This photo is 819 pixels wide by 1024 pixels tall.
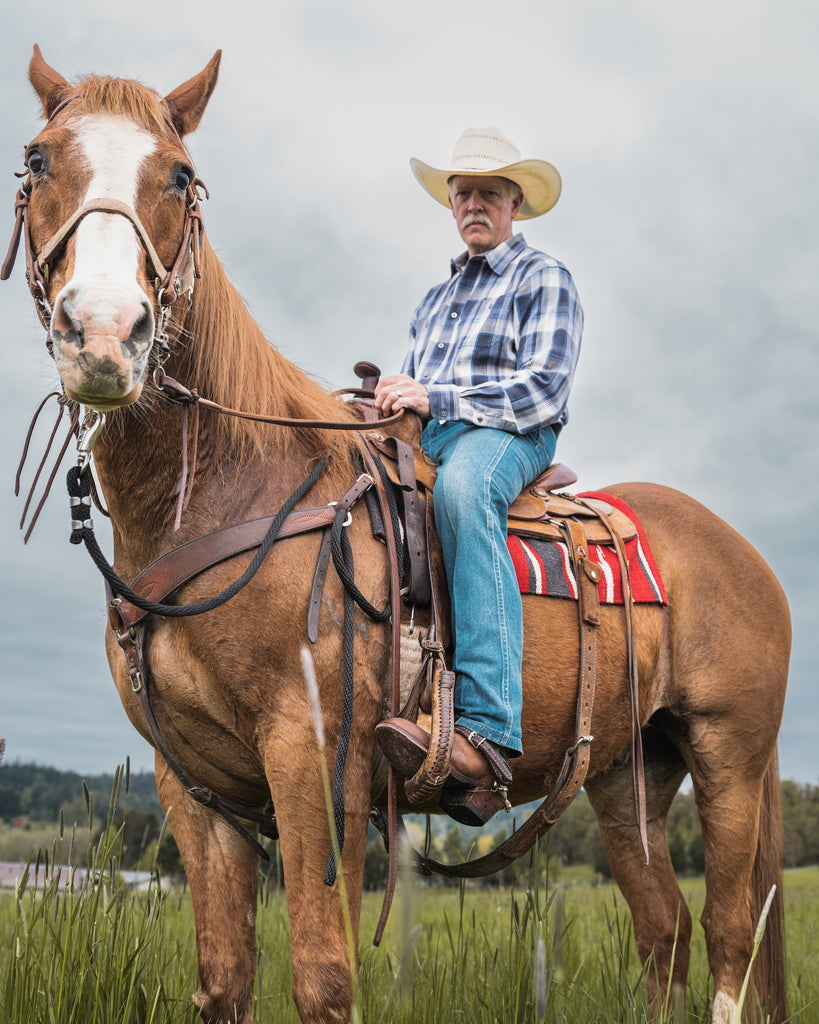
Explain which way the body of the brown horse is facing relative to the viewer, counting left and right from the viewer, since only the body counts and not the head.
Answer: facing the viewer and to the left of the viewer

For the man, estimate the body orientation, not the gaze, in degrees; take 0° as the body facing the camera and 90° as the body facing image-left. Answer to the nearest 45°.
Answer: approximately 45°
